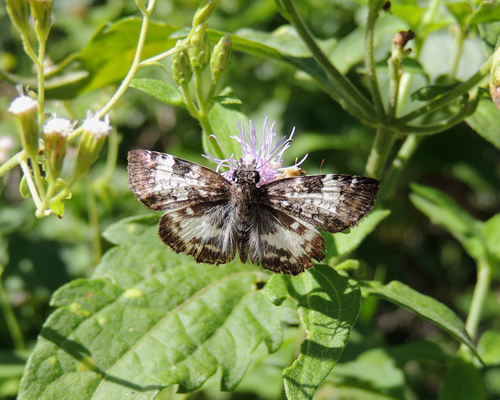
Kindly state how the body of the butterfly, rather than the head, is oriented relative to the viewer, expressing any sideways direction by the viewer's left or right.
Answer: facing away from the viewer

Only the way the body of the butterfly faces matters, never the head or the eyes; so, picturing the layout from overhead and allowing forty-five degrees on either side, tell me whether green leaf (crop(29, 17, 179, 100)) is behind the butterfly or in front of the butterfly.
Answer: in front
